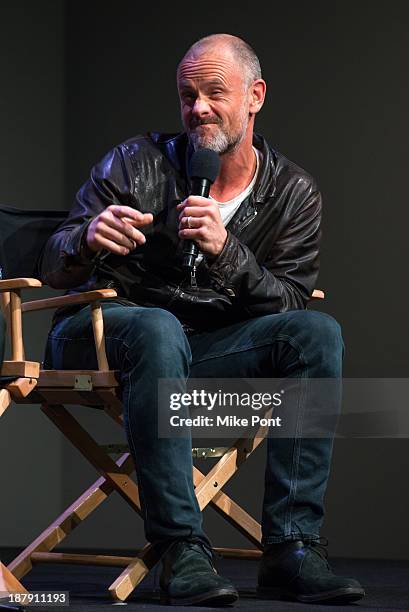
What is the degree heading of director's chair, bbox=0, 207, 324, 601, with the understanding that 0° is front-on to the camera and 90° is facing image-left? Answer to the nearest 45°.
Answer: approximately 315°

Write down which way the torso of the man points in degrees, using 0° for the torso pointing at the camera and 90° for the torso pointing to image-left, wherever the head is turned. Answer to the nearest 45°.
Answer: approximately 315°
